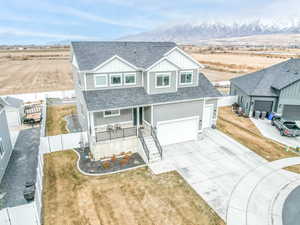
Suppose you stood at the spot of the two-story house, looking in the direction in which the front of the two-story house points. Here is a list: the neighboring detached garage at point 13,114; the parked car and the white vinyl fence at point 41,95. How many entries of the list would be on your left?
1

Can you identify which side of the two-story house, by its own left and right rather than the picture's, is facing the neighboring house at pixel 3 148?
right

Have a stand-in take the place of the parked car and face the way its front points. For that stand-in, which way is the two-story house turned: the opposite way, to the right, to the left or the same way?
the opposite way

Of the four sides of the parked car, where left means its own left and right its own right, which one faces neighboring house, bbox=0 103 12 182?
left

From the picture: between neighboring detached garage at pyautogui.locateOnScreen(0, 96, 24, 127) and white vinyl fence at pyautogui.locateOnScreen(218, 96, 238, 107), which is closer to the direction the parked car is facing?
the white vinyl fence

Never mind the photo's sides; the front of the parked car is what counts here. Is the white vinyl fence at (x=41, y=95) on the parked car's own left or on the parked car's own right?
on the parked car's own left

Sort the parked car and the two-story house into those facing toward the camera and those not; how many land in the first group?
1

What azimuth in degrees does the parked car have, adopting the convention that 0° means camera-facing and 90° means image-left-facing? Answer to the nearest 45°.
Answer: approximately 135°

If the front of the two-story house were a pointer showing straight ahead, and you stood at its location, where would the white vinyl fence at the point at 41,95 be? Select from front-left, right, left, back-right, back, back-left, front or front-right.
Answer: back-right

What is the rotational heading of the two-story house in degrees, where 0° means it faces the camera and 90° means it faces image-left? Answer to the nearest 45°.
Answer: approximately 0°

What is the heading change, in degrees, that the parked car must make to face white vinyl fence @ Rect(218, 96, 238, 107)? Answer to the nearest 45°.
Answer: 0° — it already faces it

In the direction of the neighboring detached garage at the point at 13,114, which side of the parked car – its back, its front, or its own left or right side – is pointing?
left

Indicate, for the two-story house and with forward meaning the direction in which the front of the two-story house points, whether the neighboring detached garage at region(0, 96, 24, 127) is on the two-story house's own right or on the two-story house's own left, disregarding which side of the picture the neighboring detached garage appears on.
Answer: on the two-story house's own right

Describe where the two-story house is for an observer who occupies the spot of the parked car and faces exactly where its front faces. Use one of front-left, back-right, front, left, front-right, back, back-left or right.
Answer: left
